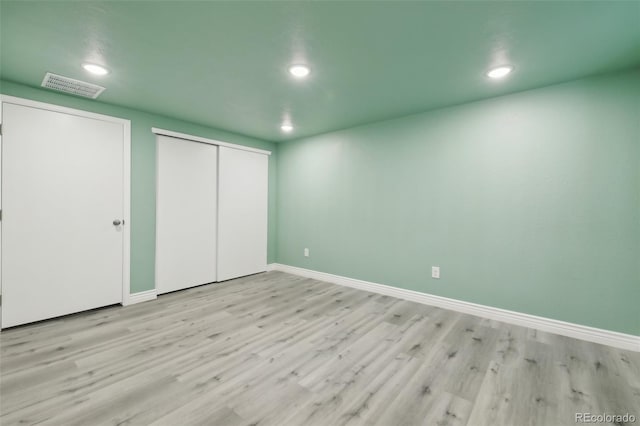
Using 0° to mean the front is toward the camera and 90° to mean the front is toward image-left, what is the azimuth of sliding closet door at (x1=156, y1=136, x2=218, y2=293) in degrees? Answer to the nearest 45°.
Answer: approximately 315°

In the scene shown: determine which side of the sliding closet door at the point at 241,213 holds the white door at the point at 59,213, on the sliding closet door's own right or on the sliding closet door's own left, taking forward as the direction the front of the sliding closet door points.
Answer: on the sliding closet door's own right

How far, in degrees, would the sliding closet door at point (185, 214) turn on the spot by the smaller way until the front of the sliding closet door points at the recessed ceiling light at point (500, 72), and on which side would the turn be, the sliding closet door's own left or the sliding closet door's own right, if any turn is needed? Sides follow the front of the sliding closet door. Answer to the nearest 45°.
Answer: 0° — it already faces it

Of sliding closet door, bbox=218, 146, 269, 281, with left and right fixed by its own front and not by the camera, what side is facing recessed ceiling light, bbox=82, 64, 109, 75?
right

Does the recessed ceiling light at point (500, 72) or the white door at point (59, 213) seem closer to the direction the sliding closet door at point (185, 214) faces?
the recessed ceiling light

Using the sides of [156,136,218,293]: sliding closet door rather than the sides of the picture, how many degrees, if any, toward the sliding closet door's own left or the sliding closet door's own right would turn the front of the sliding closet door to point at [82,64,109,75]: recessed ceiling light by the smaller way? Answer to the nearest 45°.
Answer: approximately 90° to the sliding closet door's own right

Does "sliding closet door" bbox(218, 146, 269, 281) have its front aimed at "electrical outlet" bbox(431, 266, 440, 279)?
yes

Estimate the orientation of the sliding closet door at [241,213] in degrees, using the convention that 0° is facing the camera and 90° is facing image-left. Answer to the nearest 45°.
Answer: approximately 315°

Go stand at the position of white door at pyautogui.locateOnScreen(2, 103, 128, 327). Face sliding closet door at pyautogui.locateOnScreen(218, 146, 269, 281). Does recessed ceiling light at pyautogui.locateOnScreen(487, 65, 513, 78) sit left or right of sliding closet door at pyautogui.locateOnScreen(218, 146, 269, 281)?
right
